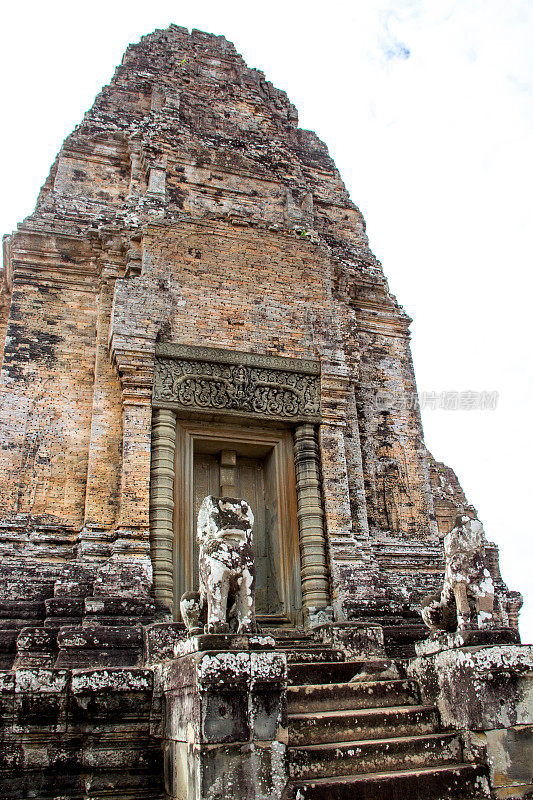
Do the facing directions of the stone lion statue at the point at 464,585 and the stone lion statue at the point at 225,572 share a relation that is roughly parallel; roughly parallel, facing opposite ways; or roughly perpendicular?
roughly parallel

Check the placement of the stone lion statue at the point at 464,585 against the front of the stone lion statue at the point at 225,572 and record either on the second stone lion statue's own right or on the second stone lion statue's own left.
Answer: on the second stone lion statue's own left

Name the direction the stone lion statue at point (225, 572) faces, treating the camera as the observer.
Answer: facing the viewer and to the right of the viewer

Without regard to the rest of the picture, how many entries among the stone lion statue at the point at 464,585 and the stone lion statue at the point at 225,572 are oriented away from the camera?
0

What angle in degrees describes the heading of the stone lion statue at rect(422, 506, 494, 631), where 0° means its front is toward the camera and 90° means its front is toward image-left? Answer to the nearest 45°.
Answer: approximately 315°

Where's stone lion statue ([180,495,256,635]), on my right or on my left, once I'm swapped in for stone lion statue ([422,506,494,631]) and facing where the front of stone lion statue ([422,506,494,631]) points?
on my right
